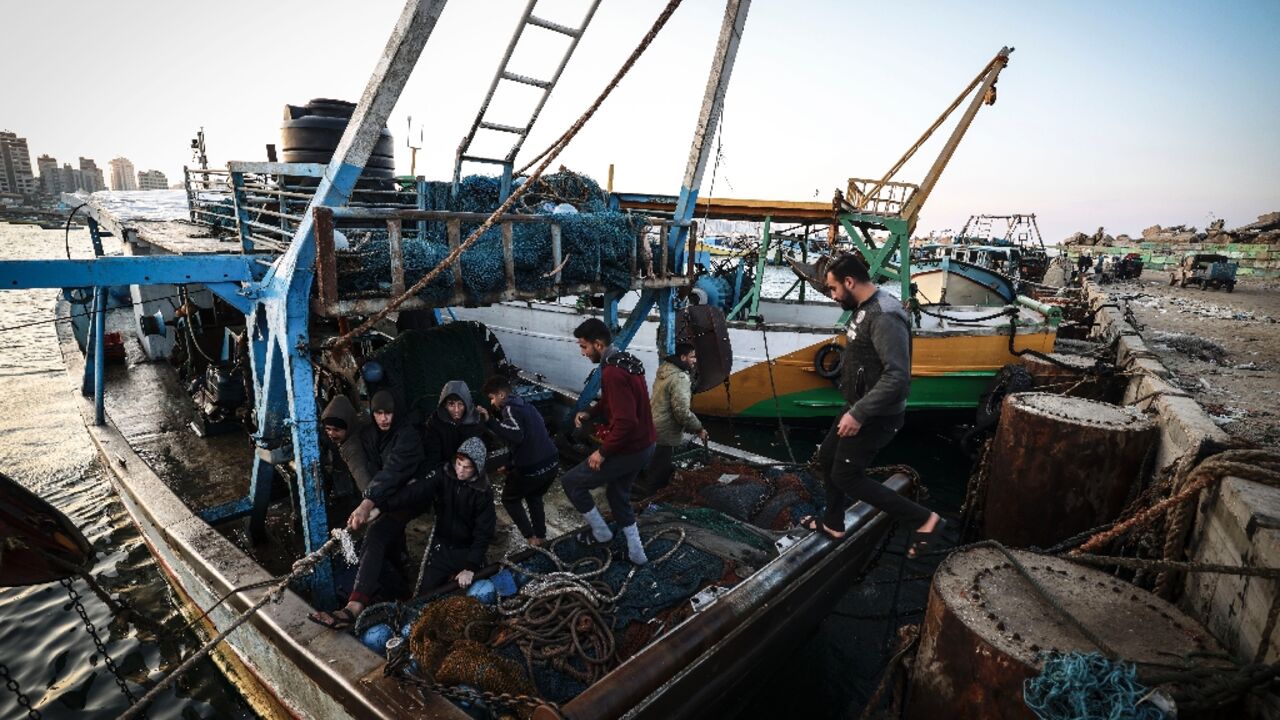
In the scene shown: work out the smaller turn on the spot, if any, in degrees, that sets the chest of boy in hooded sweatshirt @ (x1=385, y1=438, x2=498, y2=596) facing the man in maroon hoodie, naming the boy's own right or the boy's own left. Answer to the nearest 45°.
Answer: approximately 135° to the boy's own left

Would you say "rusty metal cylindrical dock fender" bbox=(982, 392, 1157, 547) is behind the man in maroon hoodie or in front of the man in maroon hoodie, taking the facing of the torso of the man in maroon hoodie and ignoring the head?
behind

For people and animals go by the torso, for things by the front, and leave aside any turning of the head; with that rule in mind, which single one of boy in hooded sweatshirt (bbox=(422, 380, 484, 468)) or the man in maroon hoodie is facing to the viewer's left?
the man in maroon hoodie

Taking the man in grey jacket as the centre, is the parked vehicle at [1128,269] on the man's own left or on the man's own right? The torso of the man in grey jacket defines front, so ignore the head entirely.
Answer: on the man's own right

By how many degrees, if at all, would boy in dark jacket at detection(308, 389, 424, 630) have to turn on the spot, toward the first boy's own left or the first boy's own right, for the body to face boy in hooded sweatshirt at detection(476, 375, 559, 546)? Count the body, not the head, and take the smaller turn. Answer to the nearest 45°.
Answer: approximately 135° to the first boy's own left

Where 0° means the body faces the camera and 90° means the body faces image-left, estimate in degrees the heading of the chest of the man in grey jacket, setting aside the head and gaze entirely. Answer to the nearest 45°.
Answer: approximately 90°

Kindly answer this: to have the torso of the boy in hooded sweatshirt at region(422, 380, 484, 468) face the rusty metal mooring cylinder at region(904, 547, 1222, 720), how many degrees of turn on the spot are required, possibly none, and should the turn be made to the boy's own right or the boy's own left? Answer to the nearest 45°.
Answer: approximately 45° to the boy's own left

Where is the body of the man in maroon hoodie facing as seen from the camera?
to the viewer's left

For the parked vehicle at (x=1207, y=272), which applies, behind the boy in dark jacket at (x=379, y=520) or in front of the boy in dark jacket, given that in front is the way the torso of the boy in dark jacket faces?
behind

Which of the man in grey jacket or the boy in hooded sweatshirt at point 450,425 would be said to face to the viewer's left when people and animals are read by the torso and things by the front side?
the man in grey jacket
